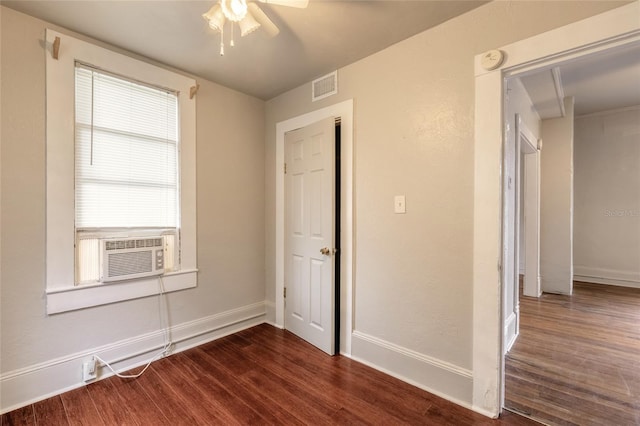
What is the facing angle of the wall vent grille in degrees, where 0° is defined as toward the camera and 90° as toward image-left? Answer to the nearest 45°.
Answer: approximately 45°

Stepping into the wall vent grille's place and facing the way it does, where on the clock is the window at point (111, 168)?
The window is roughly at 1 o'clock from the wall vent grille.

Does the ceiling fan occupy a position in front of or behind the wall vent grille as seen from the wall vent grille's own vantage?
in front

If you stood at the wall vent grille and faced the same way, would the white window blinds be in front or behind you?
in front
